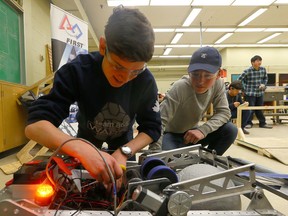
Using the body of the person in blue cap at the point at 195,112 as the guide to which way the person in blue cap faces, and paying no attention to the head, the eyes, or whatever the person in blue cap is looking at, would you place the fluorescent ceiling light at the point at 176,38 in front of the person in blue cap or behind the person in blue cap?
behind

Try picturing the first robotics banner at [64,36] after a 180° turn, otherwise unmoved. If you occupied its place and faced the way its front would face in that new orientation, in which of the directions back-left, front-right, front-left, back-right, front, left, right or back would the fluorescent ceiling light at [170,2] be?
right

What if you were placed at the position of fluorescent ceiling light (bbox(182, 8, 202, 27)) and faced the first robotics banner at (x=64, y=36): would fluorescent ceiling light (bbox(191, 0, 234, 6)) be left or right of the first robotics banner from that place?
left

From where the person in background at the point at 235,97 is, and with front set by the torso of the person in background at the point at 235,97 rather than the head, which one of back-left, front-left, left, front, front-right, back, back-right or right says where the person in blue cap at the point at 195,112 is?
front-right

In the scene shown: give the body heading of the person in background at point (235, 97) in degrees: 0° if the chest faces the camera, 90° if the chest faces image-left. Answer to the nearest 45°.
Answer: approximately 315°

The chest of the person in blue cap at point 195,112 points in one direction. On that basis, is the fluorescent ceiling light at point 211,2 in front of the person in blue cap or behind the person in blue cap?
behind

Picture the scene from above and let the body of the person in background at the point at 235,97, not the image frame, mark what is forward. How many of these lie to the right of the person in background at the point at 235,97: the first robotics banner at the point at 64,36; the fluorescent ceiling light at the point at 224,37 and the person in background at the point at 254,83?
1

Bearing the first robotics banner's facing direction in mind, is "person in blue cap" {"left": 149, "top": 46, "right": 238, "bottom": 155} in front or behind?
in front
